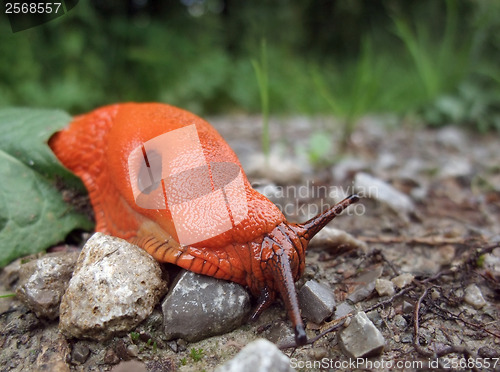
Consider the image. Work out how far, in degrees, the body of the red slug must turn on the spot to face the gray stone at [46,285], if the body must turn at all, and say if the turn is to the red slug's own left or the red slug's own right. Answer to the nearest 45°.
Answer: approximately 135° to the red slug's own right

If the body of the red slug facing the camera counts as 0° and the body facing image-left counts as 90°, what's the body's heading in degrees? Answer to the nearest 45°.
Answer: approximately 315°

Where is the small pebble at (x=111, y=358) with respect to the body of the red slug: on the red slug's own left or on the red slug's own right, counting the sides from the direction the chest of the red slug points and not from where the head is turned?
on the red slug's own right

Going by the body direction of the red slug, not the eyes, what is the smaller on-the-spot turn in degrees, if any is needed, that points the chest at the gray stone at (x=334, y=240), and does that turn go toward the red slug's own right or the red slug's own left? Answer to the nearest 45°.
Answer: approximately 45° to the red slug's own left

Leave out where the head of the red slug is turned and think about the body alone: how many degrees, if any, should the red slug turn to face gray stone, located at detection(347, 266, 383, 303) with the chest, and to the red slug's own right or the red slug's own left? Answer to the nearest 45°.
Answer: approximately 45° to the red slug's own left

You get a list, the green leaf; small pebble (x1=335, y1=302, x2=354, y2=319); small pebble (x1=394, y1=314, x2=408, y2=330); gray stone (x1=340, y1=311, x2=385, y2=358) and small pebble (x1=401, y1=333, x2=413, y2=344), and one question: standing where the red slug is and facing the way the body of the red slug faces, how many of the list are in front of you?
4

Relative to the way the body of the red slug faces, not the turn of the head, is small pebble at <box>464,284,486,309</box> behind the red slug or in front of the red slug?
in front

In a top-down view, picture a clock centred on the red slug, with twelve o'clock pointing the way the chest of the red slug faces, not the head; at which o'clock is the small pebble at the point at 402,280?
The small pebble is roughly at 11 o'clock from the red slug.

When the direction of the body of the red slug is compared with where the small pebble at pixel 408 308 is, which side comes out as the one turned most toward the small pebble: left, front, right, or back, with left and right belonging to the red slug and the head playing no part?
front

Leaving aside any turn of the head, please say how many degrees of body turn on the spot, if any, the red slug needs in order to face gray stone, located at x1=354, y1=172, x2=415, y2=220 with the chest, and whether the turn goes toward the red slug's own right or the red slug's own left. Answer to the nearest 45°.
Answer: approximately 90° to the red slug's own left

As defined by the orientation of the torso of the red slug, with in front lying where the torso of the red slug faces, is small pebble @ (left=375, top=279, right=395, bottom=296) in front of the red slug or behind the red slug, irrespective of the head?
in front
